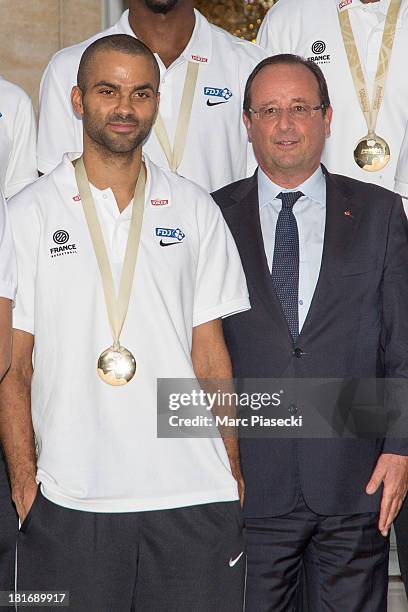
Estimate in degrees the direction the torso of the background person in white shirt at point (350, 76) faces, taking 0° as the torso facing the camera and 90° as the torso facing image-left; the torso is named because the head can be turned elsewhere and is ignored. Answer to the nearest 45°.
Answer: approximately 0°

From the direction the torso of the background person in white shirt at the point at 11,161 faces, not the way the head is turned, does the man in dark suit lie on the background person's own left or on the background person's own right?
on the background person's own left

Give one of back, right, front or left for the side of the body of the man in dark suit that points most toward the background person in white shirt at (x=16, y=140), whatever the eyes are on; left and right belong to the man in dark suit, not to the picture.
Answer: right
